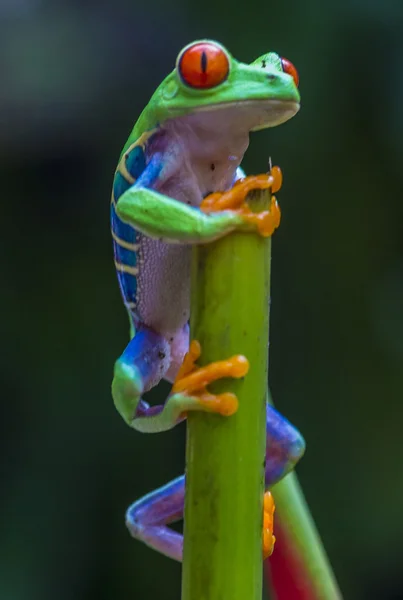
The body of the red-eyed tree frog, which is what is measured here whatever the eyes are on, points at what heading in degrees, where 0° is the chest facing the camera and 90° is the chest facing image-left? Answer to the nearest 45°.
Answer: approximately 315°
